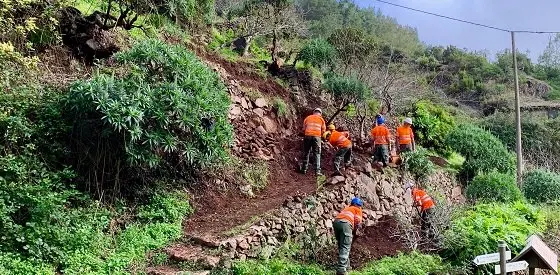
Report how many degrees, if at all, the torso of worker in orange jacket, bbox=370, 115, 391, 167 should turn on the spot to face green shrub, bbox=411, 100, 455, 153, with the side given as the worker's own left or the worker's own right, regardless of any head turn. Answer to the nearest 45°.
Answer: approximately 90° to the worker's own right

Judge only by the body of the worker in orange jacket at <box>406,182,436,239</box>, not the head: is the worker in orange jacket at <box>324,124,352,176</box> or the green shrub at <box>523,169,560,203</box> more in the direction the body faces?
the worker in orange jacket

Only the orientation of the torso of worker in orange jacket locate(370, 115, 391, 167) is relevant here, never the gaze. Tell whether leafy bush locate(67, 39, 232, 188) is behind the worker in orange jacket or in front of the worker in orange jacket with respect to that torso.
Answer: behind

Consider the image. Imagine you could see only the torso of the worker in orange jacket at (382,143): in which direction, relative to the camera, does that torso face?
away from the camera

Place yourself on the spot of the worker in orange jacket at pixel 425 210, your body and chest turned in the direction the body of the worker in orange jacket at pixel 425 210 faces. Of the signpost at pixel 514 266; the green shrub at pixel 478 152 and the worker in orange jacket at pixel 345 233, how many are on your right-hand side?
1

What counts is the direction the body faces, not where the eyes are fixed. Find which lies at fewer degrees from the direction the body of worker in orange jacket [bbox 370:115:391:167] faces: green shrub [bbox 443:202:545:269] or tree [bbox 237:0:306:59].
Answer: the tree

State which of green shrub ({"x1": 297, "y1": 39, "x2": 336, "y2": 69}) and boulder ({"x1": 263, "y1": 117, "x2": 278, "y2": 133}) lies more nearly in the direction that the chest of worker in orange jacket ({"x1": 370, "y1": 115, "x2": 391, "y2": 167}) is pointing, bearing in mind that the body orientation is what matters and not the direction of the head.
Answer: the green shrub
